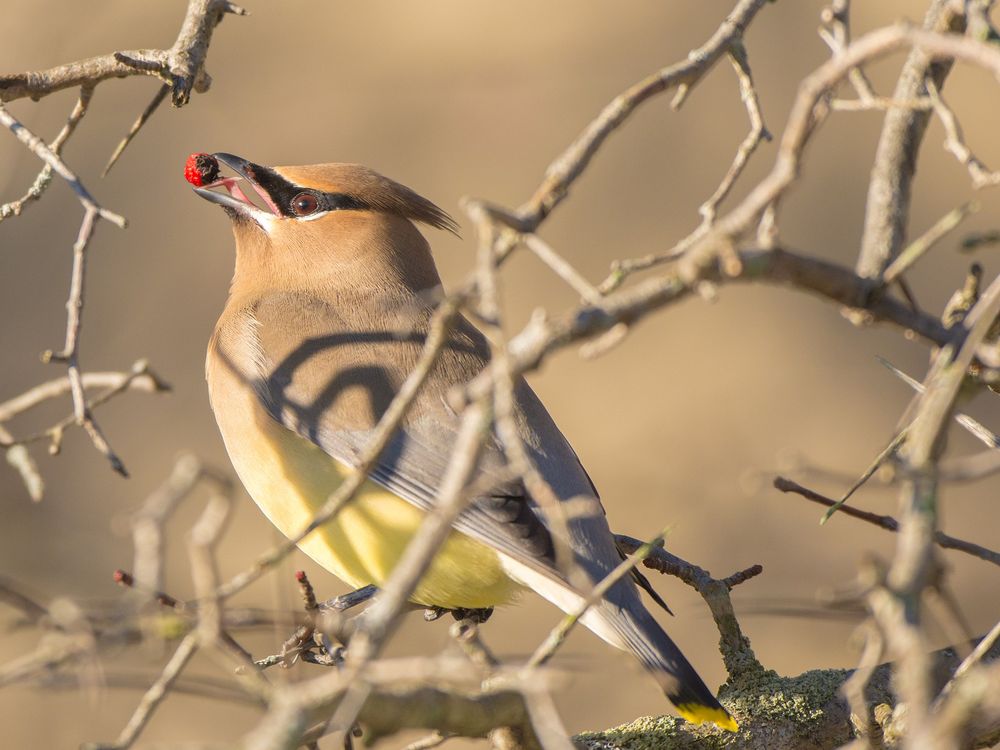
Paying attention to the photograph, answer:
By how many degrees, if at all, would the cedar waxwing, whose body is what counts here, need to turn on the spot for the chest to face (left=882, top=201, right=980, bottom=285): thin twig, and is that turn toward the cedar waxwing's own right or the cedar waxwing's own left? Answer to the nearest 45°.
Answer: approximately 180°

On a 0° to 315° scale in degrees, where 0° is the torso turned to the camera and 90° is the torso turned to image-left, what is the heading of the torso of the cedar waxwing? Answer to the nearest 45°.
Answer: approximately 90°

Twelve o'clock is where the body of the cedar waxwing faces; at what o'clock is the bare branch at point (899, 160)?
The bare branch is roughly at 6 o'clock from the cedar waxwing.

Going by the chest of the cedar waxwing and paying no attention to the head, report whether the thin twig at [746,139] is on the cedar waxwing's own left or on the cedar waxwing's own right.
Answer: on the cedar waxwing's own right
